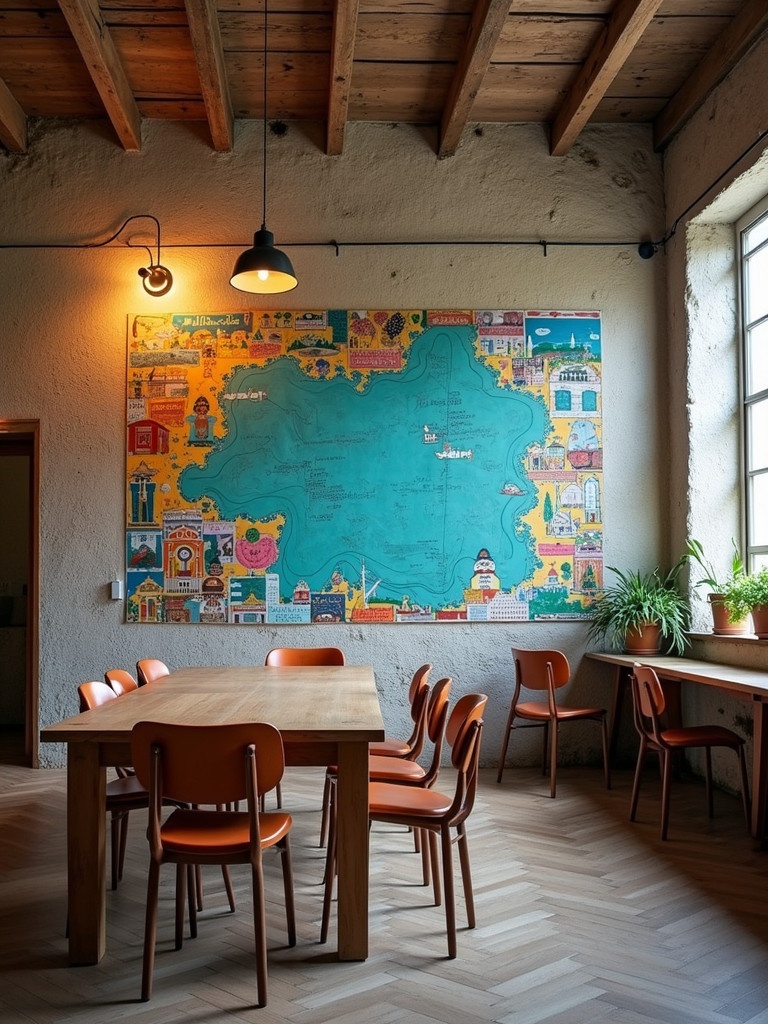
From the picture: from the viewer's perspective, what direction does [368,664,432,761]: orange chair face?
to the viewer's left

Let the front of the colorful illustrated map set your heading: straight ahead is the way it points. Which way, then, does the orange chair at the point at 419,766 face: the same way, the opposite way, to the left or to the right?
to the right

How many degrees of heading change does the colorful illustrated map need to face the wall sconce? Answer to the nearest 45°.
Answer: approximately 90° to its right

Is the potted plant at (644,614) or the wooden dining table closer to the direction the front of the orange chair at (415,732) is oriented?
the wooden dining table

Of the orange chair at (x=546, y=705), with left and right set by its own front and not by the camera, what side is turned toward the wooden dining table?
back

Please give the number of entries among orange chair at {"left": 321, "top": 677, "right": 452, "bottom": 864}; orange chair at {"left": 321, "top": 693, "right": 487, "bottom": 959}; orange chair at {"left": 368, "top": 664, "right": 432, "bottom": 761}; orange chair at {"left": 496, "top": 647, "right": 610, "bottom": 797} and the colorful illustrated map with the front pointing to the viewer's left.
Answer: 3

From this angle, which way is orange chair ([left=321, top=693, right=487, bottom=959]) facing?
to the viewer's left

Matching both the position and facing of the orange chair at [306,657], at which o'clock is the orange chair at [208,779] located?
the orange chair at [208,779] is roughly at 12 o'clock from the orange chair at [306,657].

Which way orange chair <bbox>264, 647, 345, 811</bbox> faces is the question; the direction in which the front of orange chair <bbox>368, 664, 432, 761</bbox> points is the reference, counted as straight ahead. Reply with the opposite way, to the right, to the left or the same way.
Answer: to the left

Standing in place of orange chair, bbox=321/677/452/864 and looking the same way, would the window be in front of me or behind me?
behind

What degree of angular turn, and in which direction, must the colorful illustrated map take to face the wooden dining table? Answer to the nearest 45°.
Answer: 0° — it already faces it

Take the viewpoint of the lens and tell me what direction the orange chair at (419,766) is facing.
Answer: facing to the left of the viewer

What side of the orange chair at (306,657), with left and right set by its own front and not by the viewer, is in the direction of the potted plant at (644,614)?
left

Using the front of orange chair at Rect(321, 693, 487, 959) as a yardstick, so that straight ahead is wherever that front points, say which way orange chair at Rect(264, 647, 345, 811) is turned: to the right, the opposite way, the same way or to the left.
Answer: to the left
